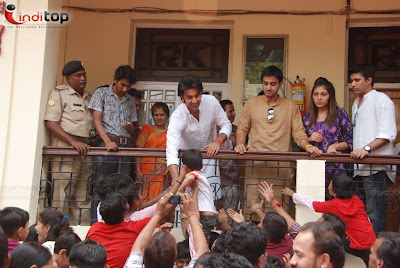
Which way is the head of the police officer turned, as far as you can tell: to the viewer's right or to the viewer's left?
to the viewer's right

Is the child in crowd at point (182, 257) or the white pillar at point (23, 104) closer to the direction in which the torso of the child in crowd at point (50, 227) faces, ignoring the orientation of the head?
the white pillar

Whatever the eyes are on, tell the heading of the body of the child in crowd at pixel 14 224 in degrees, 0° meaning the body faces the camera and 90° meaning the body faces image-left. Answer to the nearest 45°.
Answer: approximately 225°

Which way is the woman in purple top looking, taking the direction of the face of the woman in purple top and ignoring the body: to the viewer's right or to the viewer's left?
to the viewer's left

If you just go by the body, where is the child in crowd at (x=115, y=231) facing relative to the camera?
away from the camera

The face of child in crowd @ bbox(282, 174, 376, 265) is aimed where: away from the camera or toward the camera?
away from the camera
